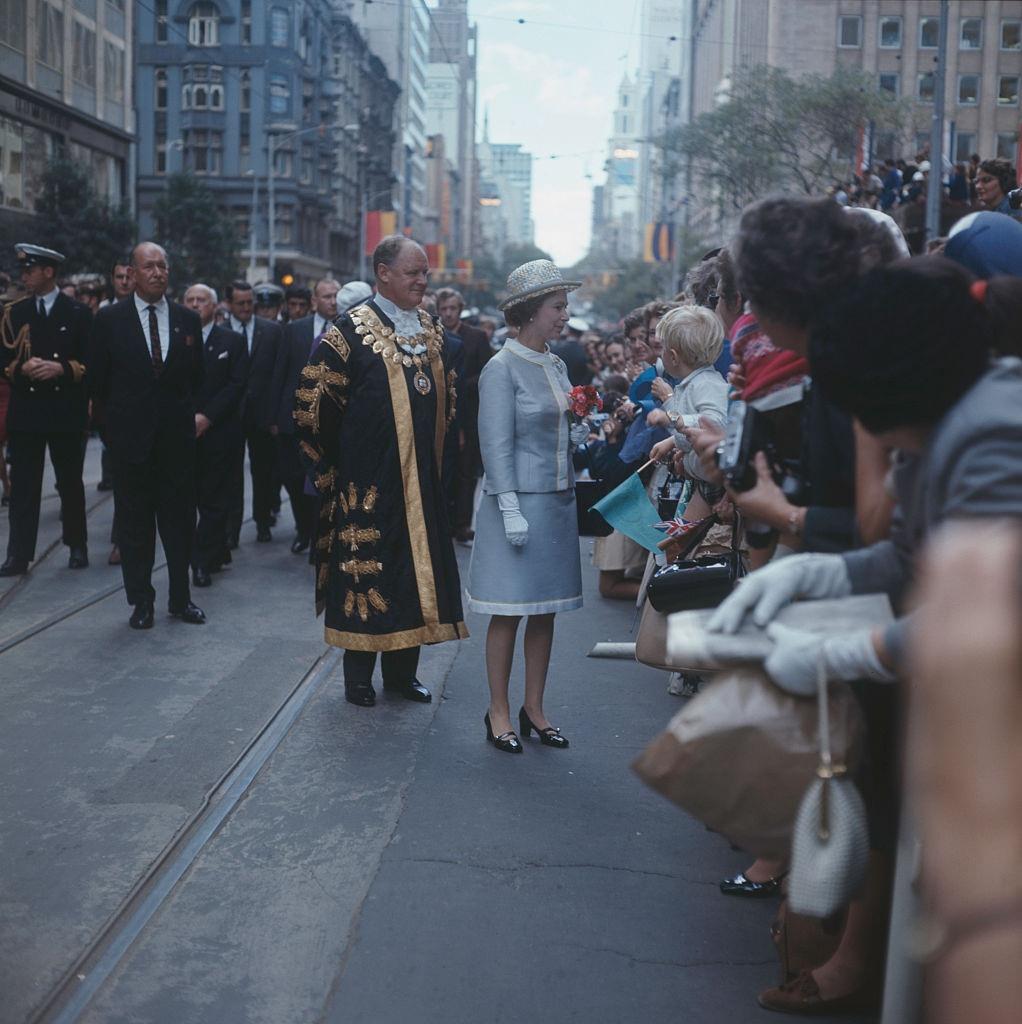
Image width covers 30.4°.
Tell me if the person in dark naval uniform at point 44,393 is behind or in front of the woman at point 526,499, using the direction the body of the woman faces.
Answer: behind

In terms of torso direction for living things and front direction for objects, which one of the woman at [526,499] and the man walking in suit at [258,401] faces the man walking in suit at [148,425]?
the man walking in suit at [258,401]

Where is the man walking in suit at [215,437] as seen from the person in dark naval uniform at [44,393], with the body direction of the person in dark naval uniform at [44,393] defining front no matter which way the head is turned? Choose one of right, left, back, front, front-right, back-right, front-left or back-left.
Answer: left

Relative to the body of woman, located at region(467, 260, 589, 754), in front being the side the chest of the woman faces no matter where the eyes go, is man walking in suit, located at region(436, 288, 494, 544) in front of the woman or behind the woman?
behind

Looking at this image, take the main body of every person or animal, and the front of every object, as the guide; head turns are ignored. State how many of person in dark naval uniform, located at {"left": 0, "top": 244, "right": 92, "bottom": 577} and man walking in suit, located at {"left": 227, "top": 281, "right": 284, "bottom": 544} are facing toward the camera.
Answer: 2

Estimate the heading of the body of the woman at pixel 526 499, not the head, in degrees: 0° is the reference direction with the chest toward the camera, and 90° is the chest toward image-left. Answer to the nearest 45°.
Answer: approximately 315°

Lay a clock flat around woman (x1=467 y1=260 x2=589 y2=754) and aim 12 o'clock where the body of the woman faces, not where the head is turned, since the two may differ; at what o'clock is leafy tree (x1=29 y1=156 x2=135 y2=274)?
The leafy tree is roughly at 7 o'clock from the woman.

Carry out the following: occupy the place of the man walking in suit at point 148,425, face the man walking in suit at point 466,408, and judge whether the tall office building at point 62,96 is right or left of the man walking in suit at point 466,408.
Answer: left

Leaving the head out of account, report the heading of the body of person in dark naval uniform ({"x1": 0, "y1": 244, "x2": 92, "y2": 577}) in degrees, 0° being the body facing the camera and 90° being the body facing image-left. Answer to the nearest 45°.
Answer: approximately 0°

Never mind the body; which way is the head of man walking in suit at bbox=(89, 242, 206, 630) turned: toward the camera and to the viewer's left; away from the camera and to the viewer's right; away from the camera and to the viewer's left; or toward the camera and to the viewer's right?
toward the camera and to the viewer's right

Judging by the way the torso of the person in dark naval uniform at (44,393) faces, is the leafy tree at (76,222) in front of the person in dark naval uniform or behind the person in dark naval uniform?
behind

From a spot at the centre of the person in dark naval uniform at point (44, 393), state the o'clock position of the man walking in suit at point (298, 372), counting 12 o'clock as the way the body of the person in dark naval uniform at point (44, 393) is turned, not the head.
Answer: the man walking in suit at point (298, 372) is roughly at 8 o'clock from the person in dark naval uniform at point (44, 393).

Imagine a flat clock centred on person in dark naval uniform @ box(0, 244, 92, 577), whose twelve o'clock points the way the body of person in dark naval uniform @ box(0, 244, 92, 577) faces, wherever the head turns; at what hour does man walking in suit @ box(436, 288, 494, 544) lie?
man walking in suit @ box(436, 288, 494, 544) is roughly at 8 o'clock from person in dark naval uniform @ box(0, 244, 92, 577).
